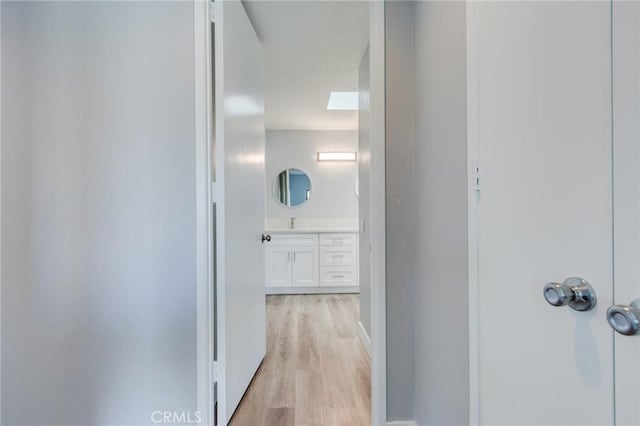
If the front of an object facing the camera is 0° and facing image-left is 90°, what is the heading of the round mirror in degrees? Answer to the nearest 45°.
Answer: approximately 0°

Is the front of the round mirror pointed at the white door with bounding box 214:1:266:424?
yes

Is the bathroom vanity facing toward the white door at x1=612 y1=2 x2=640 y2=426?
yes

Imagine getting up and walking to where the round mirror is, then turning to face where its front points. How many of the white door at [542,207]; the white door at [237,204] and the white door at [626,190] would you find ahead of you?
3

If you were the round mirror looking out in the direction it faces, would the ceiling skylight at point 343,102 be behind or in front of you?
in front

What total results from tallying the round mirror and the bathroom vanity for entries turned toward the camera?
2

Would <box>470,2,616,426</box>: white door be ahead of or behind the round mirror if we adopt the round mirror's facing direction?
ahead

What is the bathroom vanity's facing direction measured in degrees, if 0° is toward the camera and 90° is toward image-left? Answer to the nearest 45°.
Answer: approximately 0°
